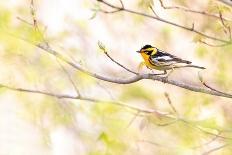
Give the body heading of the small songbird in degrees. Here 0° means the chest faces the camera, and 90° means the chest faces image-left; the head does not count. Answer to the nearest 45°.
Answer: approximately 90°
